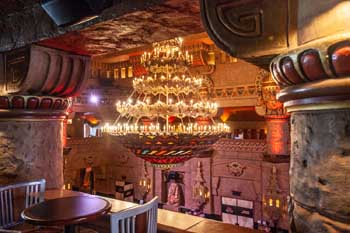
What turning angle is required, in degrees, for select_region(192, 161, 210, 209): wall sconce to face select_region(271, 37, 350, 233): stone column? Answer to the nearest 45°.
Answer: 0° — it already faces it

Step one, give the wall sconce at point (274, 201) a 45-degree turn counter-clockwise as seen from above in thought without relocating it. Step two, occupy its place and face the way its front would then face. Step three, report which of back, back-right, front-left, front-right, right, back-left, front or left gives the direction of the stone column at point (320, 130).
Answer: front-right

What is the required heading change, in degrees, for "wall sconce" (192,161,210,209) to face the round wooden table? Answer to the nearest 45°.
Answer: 0° — it already faces it

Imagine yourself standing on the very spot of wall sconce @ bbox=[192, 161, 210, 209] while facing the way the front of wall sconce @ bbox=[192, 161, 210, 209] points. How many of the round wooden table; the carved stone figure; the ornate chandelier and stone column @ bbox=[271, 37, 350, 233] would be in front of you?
3

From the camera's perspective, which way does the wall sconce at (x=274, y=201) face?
toward the camera

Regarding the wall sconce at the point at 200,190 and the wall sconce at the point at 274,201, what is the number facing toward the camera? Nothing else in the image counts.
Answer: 2

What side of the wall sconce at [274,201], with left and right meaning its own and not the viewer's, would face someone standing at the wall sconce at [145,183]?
right

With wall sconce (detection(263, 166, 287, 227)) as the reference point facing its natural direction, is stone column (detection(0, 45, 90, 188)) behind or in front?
in front

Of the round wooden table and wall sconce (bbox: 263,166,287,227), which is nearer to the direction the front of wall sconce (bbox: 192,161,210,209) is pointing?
the round wooden table

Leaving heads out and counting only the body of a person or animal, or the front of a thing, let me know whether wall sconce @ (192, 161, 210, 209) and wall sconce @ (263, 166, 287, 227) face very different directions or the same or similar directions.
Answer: same or similar directions

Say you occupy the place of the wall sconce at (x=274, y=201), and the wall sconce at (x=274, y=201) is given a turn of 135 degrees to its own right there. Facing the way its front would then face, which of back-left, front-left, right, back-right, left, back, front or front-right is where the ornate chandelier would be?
back-left

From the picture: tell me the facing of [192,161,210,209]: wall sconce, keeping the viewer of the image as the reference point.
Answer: facing the viewer

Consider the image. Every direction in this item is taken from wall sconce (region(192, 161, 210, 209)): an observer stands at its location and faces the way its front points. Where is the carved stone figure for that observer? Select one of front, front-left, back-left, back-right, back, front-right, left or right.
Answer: back-right

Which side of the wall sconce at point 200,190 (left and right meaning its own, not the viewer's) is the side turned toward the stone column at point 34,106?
front

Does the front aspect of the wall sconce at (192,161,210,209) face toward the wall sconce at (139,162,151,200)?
no

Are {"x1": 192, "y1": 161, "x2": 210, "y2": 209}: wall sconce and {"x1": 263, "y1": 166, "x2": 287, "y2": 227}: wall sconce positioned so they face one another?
no

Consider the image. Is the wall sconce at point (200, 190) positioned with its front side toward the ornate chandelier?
yes

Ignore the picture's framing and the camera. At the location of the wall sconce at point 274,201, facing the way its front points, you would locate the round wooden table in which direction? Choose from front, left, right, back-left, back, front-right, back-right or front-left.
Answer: front

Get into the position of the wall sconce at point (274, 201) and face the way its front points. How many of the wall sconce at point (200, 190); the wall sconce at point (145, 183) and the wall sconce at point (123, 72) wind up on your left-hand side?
0
